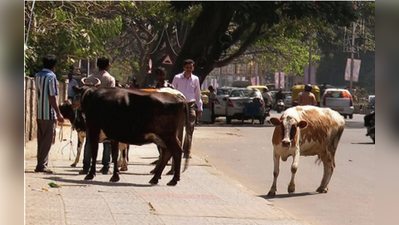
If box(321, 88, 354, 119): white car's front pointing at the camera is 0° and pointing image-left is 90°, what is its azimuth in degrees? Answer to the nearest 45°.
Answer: approximately 180°

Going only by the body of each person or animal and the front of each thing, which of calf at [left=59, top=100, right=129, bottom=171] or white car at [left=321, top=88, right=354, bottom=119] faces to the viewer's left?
the calf

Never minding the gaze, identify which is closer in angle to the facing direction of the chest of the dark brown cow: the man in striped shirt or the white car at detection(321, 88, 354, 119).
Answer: the man in striped shirt

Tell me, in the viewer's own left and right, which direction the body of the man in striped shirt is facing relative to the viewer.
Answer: facing away from the viewer and to the right of the viewer

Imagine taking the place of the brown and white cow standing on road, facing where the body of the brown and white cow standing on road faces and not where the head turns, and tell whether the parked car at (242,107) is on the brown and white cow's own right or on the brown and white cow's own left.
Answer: on the brown and white cow's own right

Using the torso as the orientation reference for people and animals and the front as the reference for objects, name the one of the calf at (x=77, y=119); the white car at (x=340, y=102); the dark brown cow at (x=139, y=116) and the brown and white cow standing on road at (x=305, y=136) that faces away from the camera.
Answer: the white car

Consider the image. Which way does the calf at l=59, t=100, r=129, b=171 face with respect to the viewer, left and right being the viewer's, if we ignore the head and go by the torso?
facing to the left of the viewer

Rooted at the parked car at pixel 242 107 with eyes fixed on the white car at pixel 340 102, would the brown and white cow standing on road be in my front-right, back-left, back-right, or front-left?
back-right
